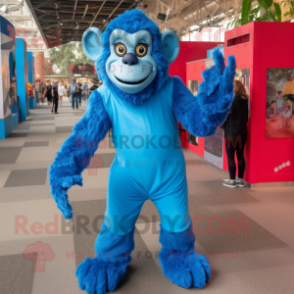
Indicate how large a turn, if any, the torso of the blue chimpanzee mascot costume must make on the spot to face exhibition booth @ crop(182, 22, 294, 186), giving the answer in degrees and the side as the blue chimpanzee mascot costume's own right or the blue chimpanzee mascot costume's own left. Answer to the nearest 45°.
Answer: approximately 135° to the blue chimpanzee mascot costume's own left

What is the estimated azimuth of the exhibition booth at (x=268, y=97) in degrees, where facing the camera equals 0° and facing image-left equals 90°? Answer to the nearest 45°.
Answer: approximately 45°

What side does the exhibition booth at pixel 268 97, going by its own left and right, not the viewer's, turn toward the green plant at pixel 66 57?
right

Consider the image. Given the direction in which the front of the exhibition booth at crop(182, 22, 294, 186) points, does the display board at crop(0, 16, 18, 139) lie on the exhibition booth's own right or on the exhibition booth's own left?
on the exhibition booth's own right
